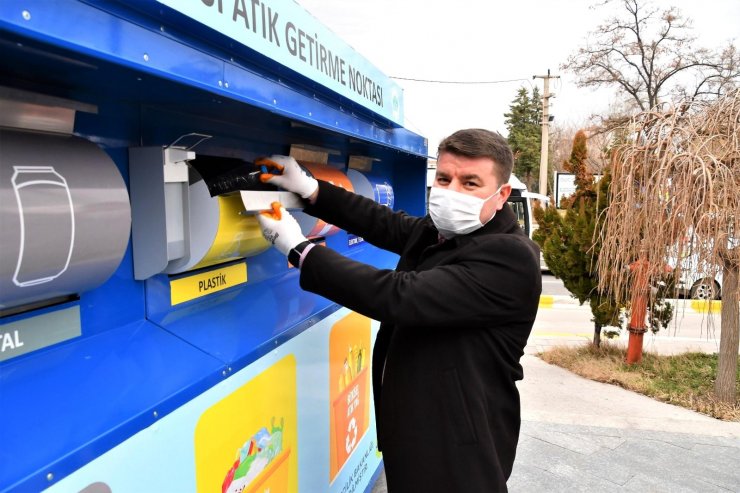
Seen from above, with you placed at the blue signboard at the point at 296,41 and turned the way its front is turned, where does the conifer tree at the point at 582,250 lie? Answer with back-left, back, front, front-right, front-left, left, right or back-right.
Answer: left

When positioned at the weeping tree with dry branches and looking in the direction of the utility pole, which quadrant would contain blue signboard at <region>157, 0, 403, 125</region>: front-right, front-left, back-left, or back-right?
back-left

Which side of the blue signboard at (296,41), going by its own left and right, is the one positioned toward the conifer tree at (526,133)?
left

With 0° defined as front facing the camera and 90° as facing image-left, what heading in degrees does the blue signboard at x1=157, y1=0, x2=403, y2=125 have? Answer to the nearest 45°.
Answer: approximately 315°

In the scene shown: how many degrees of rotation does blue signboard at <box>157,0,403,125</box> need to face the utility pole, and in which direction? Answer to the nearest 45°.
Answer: approximately 90° to its left

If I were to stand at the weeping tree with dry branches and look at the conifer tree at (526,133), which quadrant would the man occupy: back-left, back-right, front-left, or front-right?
back-left

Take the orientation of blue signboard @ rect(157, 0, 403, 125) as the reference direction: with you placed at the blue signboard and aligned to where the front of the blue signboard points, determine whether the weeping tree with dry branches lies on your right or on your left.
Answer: on your left
